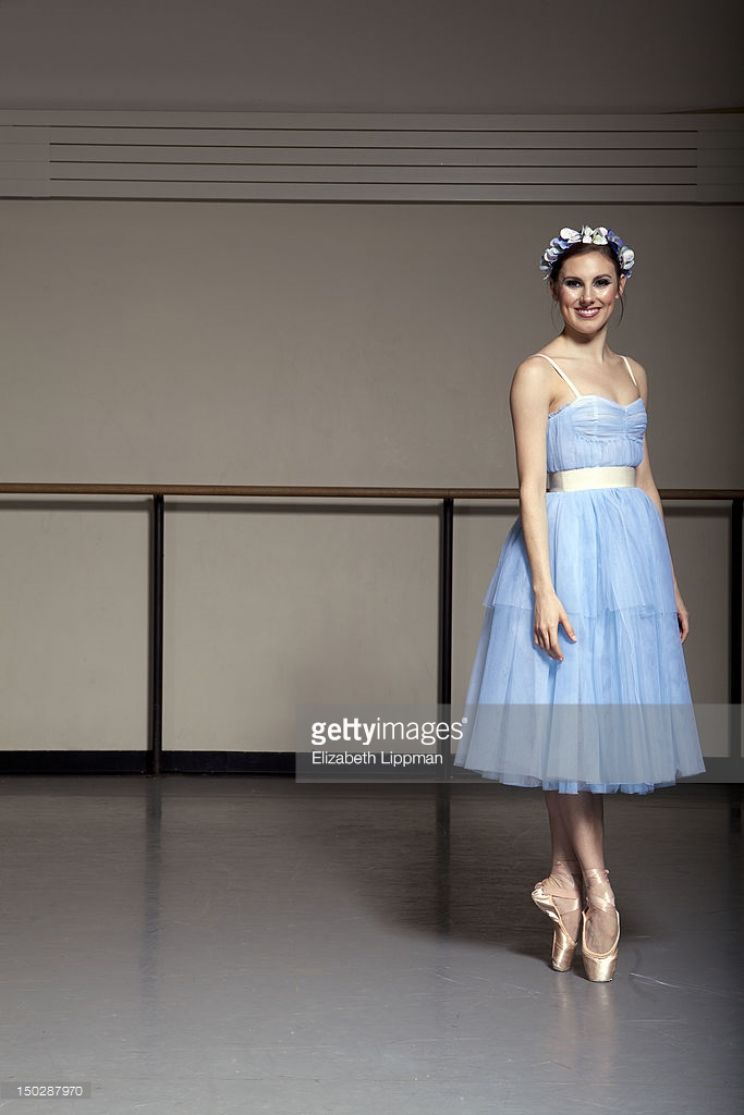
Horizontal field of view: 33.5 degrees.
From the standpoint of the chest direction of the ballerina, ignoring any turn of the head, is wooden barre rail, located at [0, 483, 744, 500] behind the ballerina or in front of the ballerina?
behind

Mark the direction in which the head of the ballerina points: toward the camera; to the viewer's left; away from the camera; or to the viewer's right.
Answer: toward the camera

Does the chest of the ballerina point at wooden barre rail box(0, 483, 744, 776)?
no

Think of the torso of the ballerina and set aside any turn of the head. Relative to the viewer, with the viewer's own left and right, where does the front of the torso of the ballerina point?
facing the viewer and to the right of the viewer
